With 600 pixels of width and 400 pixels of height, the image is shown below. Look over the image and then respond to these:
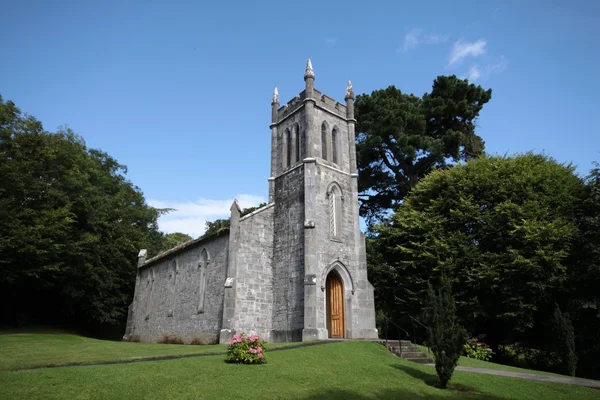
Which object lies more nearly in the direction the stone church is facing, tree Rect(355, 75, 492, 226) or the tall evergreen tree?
the tall evergreen tree

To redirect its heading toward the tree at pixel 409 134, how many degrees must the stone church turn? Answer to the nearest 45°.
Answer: approximately 90° to its left

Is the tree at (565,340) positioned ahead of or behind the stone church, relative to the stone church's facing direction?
ahead

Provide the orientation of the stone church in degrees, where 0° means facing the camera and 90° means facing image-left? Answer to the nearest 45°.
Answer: approximately 315°

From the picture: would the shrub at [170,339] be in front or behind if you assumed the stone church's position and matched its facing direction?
behind

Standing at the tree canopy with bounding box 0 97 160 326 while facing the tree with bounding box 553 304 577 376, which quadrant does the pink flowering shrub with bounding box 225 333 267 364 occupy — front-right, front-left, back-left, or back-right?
front-right

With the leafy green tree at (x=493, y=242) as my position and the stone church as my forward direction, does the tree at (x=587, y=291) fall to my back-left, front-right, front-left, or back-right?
back-left

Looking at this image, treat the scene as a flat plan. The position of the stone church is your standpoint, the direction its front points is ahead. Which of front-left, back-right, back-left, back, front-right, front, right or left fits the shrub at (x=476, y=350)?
front-left

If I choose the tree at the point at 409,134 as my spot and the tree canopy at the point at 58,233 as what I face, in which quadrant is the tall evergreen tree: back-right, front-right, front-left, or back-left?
front-left

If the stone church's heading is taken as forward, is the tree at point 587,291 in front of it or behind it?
in front

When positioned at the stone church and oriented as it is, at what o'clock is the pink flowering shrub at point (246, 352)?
The pink flowering shrub is roughly at 2 o'clock from the stone church.

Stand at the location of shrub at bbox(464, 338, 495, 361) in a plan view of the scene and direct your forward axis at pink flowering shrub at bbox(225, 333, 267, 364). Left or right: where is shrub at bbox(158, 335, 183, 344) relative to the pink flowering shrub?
right
